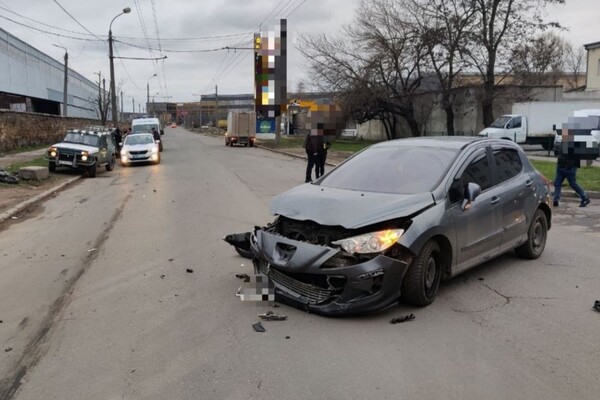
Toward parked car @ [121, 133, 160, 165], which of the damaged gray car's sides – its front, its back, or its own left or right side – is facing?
right

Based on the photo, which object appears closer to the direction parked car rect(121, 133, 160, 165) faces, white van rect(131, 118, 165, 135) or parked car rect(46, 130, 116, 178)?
the parked car

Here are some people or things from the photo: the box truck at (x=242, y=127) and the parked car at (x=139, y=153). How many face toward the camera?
1

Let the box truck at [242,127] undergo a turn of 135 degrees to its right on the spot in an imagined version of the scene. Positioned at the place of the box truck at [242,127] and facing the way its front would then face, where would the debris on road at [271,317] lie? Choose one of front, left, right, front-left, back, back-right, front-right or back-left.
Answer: front-right

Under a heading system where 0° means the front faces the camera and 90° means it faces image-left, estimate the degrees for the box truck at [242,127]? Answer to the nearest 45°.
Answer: approximately 180°

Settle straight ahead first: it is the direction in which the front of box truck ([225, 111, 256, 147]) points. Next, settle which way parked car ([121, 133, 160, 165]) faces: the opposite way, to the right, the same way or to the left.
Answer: the opposite way

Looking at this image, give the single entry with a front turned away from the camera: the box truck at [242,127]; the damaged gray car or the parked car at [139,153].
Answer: the box truck

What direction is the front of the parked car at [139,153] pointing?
toward the camera

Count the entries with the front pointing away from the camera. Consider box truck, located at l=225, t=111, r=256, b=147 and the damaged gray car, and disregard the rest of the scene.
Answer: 1

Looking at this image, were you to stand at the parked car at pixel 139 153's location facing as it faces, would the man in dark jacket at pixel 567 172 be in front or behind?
in front

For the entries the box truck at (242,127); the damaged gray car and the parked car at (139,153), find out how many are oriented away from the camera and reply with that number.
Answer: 1

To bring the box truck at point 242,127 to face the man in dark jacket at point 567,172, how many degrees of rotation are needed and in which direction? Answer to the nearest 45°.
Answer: approximately 180°

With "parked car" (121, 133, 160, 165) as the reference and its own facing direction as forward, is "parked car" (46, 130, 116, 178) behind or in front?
in front

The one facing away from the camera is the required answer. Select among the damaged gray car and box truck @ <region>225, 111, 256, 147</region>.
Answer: the box truck

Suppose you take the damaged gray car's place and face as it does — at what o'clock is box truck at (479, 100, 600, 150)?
The box truck is roughly at 5 o'clock from the damaged gray car.

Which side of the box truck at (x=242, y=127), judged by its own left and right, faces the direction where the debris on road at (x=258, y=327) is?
back

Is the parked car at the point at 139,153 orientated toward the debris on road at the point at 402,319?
yes

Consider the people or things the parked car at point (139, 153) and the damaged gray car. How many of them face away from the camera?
0
